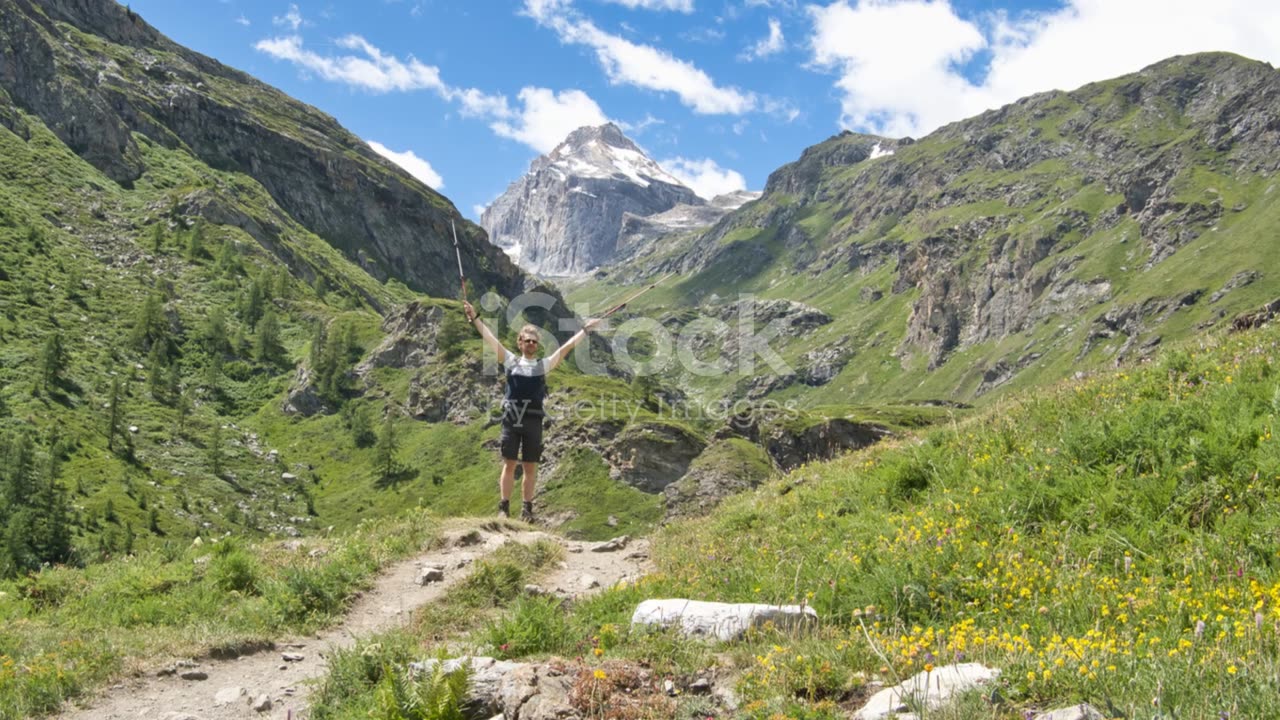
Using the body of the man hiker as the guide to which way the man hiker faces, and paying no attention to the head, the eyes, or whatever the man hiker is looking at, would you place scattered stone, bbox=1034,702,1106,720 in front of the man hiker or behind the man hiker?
in front

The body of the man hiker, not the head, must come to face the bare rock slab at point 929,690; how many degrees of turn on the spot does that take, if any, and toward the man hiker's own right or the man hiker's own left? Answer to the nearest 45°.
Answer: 0° — they already face it

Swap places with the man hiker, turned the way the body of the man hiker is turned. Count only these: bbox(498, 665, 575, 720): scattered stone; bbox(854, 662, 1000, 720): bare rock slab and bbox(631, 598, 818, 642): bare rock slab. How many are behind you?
0

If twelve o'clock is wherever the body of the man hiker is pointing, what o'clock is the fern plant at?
The fern plant is roughly at 12 o'clock from the man hiker.

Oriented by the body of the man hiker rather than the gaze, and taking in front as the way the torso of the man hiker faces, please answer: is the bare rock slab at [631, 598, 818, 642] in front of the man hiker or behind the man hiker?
in front

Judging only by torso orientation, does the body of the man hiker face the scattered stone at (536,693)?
yes

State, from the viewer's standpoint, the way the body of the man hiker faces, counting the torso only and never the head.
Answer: toward the camera
